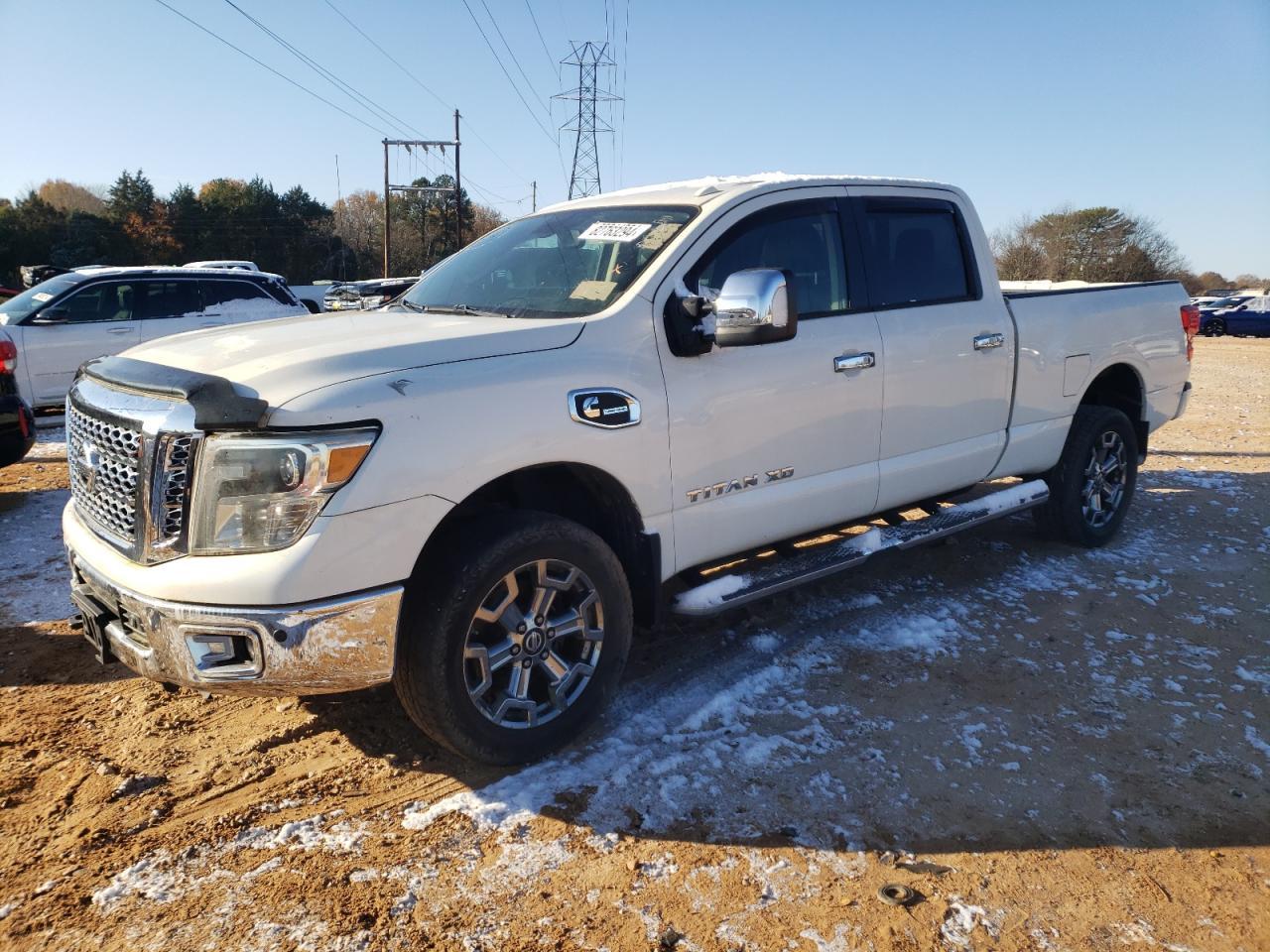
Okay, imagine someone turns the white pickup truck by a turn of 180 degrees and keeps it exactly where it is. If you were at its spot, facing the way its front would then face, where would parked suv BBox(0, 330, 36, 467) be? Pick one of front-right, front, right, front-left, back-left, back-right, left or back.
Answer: left

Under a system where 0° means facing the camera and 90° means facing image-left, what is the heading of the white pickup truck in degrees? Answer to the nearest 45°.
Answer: approximately 45°

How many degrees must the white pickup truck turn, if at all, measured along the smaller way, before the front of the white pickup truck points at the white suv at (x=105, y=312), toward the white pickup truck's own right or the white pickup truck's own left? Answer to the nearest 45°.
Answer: approximately 90° to the white pickup truck's own right

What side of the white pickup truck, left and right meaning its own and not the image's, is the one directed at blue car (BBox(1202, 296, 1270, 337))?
back

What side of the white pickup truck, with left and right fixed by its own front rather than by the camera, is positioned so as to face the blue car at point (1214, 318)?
back
